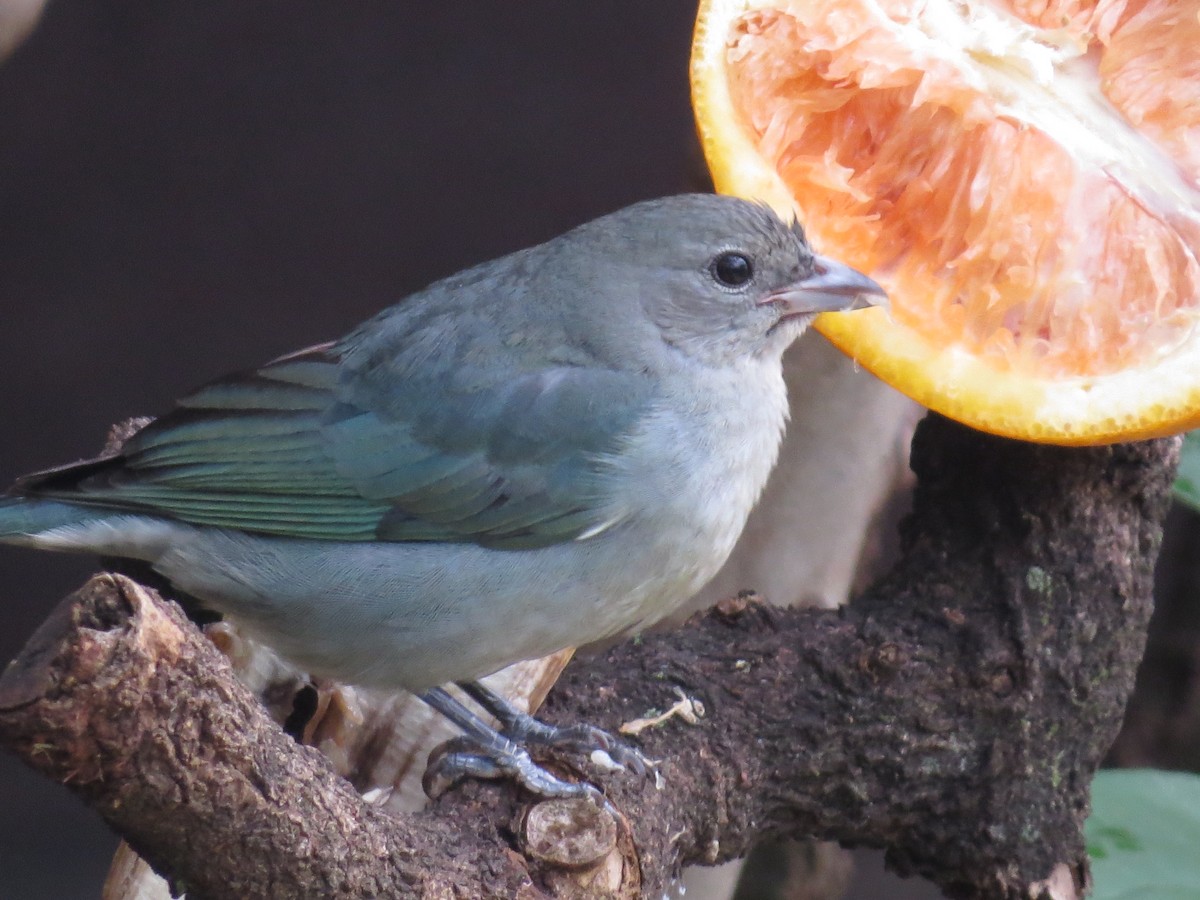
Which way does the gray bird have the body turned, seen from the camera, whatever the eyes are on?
to the viewer's right

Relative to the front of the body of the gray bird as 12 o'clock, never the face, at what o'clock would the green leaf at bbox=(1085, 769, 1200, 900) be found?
The green leaf is roughly at 12 o'clock from the gray bird.
